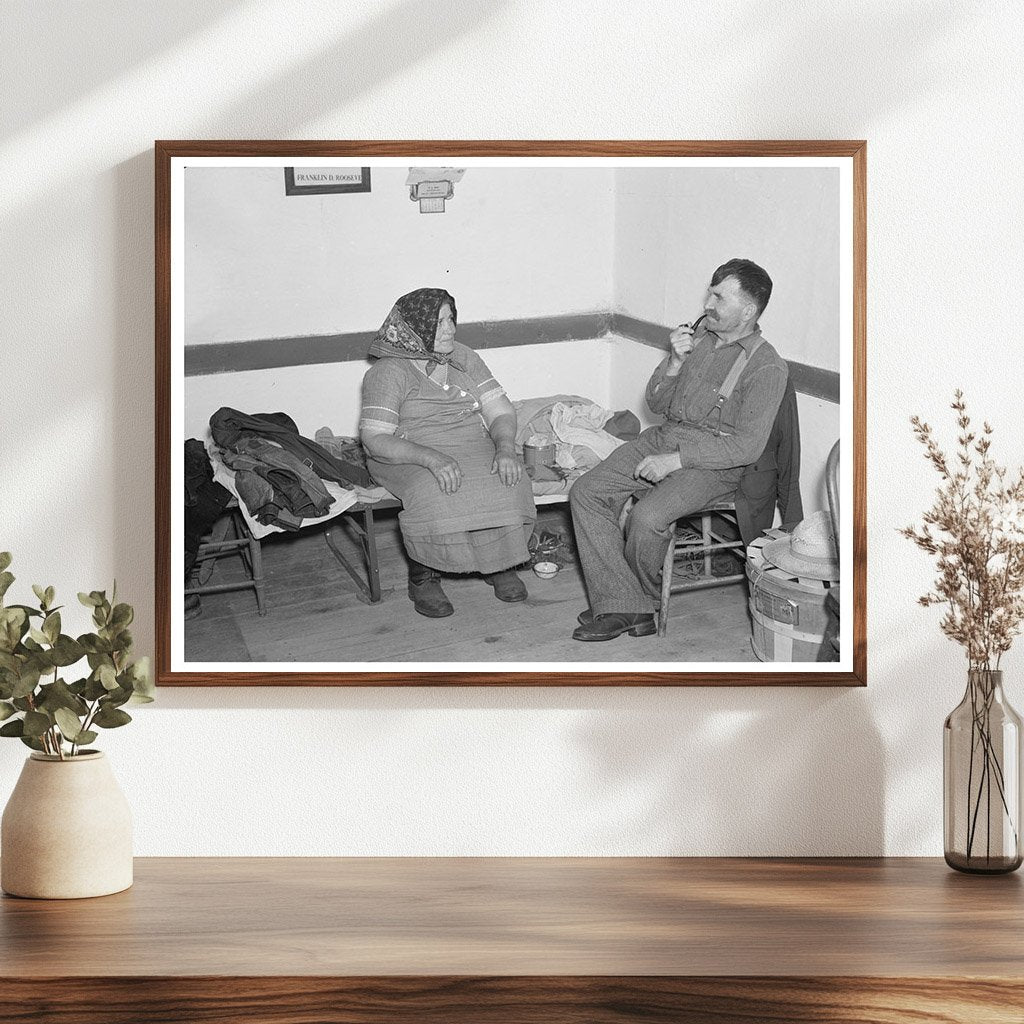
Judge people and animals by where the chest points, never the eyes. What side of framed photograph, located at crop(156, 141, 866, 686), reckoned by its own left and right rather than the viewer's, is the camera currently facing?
front
